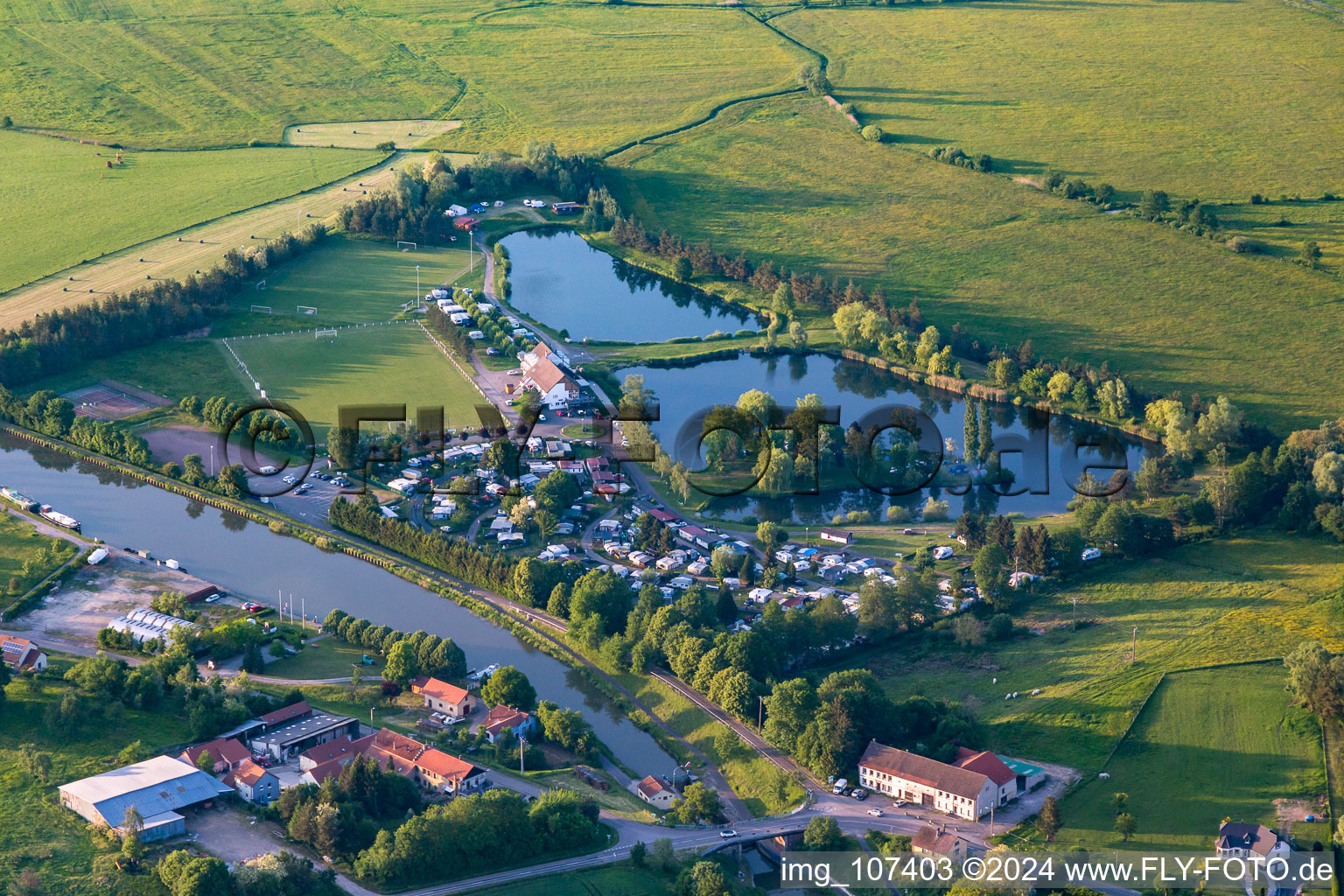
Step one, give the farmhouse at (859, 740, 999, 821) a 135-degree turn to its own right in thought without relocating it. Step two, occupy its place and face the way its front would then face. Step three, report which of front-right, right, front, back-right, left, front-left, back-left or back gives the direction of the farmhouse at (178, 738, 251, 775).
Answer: left

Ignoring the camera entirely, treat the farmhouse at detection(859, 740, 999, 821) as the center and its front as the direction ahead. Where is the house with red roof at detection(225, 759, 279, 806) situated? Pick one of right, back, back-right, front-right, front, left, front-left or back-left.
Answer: front-right

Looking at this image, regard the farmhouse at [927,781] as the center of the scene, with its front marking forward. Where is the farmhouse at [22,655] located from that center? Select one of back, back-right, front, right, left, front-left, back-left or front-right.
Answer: front-right

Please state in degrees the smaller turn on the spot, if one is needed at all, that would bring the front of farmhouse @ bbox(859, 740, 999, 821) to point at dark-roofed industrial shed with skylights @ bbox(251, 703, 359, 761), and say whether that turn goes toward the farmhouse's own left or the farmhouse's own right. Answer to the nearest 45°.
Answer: approximately 45° to the farmhouse's own right

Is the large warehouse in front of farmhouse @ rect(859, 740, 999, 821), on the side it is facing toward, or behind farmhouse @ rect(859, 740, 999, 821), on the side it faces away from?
in front

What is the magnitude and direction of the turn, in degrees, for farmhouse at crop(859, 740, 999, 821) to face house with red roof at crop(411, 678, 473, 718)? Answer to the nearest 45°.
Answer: approximately 45° to its right

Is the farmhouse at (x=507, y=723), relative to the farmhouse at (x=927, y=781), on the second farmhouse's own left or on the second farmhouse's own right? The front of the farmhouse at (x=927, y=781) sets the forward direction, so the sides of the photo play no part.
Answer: on the second farmhouse's own right
